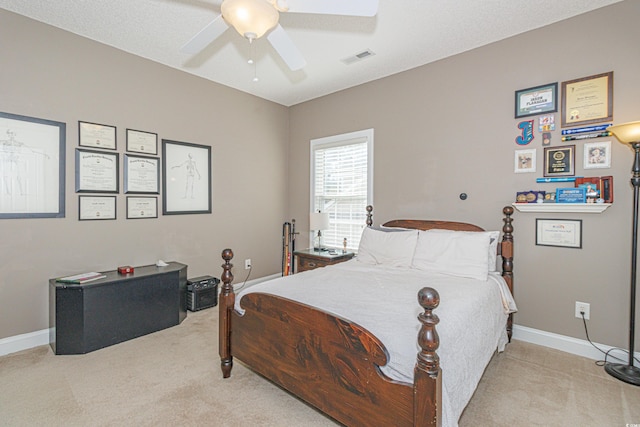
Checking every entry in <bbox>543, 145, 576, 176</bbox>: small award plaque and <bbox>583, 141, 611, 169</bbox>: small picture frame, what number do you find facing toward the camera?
2

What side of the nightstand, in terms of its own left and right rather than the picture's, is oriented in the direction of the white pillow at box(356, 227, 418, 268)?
left

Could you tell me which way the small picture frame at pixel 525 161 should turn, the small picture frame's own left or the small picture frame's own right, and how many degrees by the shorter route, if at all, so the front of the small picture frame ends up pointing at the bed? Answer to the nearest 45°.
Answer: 0° — it already faces it

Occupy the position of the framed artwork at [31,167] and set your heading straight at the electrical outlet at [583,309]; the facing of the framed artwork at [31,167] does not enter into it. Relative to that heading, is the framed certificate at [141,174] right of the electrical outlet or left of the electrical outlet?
left

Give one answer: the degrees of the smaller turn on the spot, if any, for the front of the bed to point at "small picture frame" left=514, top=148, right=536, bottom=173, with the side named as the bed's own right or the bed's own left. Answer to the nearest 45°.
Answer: approximately 180°

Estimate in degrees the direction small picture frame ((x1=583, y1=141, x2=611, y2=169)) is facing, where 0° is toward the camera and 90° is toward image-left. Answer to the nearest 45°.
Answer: approximately 0°

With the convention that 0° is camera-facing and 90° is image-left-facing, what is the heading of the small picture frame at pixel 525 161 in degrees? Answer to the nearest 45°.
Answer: approximately 0°

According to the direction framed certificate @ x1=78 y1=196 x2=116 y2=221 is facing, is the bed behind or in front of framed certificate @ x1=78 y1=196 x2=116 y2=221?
in front
